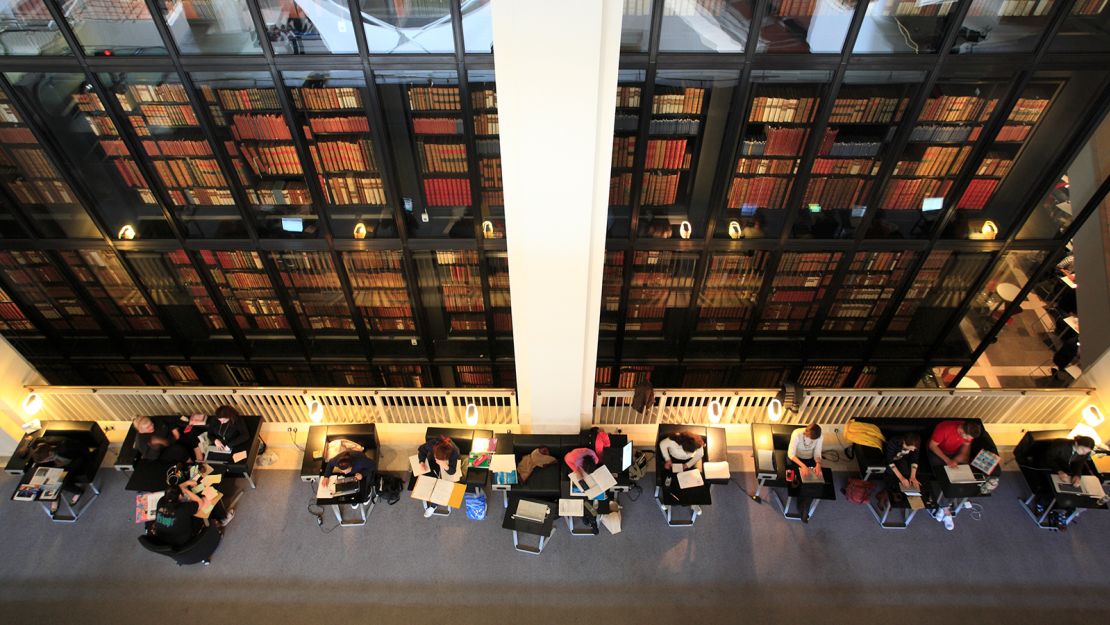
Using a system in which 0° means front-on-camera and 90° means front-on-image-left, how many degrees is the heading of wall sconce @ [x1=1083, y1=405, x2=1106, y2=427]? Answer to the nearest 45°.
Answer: approximately 0°

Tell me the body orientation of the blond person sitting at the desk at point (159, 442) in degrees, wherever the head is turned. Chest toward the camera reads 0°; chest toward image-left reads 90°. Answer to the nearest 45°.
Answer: approximately 315°

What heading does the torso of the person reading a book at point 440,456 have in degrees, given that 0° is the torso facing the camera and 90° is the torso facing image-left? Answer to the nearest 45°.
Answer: approximately 0°

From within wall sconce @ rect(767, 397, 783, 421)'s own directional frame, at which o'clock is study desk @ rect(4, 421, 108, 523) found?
The study desk is roughly at 2 o'clock from the wall sconce.

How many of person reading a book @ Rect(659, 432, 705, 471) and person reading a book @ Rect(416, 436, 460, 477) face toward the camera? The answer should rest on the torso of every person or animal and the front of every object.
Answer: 2
